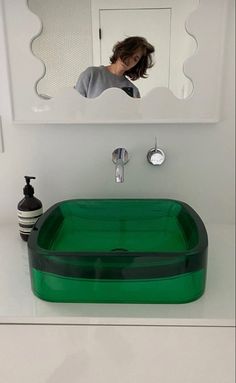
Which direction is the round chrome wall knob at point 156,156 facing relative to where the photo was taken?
toward the camera

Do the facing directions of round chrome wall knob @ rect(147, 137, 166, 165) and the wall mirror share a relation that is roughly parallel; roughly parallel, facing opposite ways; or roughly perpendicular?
roughly parallel

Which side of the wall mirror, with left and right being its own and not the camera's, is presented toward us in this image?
front

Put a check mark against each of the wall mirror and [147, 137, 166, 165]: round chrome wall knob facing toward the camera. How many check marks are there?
2
